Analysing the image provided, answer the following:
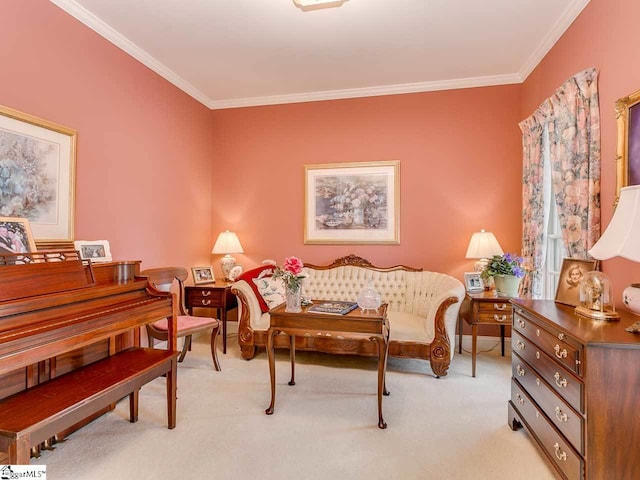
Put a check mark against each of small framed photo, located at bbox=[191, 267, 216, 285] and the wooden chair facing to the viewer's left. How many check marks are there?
0

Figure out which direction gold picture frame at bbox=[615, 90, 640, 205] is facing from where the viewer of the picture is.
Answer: facing the viewer and to the left of the viewer

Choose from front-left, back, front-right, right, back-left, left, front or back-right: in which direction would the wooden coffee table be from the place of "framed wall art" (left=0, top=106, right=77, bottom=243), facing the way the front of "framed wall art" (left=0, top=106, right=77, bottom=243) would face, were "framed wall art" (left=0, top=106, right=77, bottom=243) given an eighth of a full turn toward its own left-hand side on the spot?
front-right

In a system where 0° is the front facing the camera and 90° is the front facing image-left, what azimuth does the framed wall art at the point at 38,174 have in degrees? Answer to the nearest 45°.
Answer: approximately 315°

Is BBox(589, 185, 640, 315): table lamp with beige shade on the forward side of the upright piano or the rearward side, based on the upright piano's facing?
on the forward side

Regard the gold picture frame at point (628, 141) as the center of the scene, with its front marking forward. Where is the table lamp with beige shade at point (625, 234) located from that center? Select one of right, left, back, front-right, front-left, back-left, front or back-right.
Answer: front-left

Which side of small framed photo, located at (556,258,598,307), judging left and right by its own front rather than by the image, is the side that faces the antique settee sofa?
right

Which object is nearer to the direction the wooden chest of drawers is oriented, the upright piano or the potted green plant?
the upright piano

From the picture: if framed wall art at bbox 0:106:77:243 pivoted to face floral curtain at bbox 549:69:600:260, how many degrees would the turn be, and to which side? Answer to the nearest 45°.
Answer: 0° — it already faces it

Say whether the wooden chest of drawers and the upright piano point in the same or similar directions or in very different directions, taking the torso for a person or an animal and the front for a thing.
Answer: very different directions

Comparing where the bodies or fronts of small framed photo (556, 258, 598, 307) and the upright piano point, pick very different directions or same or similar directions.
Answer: very different directions

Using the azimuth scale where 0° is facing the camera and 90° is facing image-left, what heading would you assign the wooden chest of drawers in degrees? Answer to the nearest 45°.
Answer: approximately 45°

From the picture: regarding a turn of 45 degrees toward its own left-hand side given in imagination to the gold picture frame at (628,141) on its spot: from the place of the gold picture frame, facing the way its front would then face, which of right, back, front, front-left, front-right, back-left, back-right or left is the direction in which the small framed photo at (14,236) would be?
front-right

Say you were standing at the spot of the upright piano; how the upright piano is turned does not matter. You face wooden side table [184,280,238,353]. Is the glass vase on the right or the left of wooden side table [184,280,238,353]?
right

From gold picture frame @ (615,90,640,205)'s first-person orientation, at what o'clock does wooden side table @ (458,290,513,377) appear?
The wooden side table is roughly at 3 o'clock from the gold picture frame.

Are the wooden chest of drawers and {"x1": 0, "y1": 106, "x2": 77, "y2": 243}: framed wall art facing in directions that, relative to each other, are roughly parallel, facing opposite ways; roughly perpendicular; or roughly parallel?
roughly parallel, facing opposite ways

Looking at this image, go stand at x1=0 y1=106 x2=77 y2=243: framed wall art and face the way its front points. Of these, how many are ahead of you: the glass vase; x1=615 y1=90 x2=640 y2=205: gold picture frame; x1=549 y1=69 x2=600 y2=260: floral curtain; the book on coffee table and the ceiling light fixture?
5
